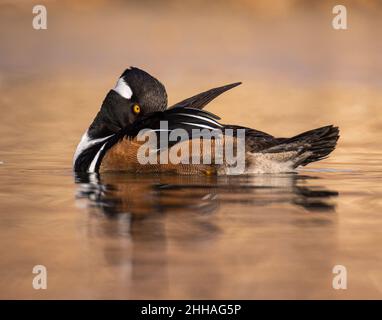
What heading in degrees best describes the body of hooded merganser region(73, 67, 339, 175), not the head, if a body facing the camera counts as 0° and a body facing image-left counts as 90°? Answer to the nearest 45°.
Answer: approximately 90°
